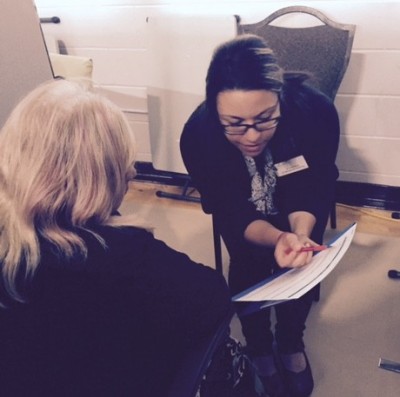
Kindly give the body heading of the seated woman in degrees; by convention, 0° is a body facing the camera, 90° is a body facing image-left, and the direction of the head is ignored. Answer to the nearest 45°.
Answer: approximately 225°

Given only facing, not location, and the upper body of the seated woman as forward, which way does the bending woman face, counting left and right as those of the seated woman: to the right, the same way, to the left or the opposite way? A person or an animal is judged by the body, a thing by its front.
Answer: the opposite way

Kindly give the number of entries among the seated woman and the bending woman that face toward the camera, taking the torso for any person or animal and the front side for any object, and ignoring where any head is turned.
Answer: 1

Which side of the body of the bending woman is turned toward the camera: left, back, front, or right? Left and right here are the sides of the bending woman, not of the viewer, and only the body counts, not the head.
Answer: front

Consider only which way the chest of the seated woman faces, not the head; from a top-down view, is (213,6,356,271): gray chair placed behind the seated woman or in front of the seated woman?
in front

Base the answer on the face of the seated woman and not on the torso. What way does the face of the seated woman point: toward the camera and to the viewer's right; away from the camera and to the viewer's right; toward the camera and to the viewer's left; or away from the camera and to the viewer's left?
away from the camera and to the viewer's right

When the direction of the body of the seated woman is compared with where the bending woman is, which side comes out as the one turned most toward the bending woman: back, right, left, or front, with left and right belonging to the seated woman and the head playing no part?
front
